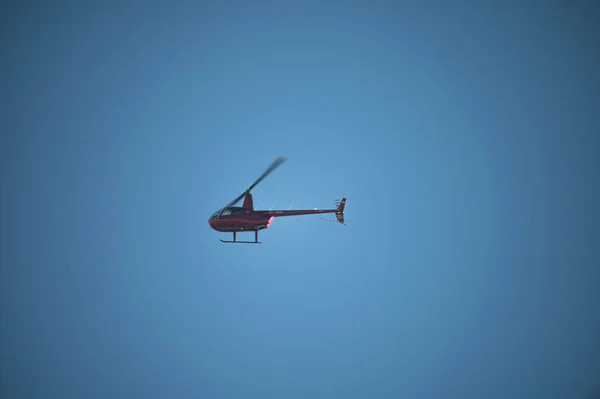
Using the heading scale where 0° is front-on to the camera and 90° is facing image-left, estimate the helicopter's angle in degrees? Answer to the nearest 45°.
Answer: approximately 90°
